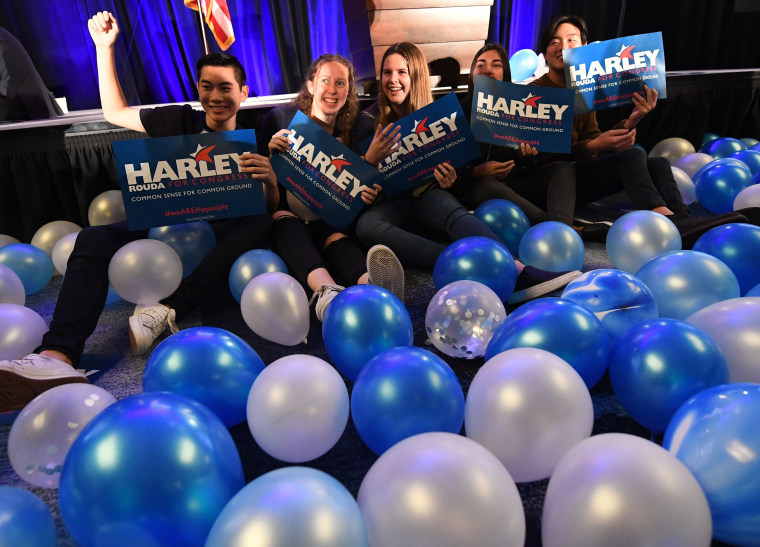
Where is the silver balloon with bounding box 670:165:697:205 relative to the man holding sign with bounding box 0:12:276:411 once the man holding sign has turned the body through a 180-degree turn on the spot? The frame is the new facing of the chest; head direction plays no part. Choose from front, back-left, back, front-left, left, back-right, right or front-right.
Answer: right

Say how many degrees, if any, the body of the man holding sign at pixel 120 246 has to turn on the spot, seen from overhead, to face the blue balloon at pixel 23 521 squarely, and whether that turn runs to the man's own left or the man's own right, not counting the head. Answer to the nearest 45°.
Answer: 0° — they already face it

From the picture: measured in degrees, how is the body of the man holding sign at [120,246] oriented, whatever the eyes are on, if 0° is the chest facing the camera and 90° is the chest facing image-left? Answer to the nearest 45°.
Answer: approximately 0°

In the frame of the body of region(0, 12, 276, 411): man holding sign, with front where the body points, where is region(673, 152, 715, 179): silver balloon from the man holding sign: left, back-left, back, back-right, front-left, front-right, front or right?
left

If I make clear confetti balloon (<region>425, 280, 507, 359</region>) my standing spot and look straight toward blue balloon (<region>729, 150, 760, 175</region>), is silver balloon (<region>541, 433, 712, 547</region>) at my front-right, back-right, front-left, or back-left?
back-right

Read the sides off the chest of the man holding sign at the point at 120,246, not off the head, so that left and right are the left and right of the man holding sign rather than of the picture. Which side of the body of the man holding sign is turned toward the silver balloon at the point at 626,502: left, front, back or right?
front

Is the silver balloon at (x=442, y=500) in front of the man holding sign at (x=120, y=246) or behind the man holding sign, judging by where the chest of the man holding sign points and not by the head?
in front

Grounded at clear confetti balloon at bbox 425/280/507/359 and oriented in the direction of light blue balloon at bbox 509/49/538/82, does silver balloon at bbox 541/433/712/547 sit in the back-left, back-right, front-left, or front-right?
back-right

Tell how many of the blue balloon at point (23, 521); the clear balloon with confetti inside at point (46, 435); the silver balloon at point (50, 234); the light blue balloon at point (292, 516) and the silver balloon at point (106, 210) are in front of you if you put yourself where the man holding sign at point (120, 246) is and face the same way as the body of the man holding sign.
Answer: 3

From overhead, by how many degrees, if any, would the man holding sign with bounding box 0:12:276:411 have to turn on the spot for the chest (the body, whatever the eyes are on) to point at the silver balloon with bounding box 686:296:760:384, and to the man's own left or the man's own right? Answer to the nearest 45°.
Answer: approximately 45° to the man's own left

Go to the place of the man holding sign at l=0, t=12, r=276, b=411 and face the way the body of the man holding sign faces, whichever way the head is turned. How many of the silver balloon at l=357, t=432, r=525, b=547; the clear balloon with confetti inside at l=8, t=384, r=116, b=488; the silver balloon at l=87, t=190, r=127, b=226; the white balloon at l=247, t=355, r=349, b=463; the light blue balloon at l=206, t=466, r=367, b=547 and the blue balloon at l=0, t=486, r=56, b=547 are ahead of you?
5
